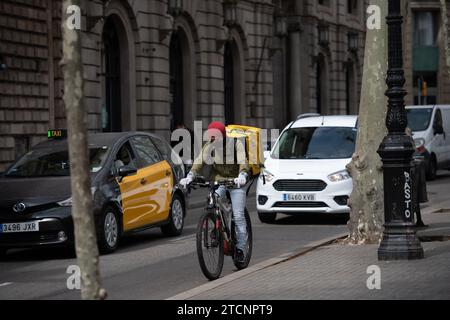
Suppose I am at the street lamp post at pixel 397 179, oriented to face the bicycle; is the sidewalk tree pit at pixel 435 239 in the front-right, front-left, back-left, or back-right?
back-right

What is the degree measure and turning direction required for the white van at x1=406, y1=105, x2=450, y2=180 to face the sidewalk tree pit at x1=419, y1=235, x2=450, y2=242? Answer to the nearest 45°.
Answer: approximately 45° to its left

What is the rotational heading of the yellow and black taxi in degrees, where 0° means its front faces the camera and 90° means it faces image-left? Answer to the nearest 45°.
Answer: approximately 45°

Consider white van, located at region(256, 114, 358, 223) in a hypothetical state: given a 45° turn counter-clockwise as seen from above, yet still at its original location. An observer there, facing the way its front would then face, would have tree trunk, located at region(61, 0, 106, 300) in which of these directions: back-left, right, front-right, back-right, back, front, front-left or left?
front-right

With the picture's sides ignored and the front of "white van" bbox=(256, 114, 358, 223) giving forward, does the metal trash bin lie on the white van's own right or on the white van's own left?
on the white van's own left

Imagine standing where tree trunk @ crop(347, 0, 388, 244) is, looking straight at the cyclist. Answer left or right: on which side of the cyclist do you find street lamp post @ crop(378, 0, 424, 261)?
left

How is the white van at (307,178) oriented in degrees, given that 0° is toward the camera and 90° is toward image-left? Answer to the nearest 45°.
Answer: approximately 0°

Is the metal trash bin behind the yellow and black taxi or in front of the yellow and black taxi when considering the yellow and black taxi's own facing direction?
behind

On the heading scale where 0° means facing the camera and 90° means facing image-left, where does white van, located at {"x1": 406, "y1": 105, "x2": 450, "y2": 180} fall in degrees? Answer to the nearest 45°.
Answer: approximately 45°

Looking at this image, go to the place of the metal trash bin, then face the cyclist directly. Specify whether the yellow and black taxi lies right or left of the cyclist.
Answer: right

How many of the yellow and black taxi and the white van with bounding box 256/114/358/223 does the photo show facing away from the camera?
0

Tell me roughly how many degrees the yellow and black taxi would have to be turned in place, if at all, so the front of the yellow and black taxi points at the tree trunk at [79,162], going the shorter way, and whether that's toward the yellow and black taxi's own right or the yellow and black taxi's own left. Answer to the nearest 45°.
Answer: approximately 45° to the yellow and black taxi's own left
